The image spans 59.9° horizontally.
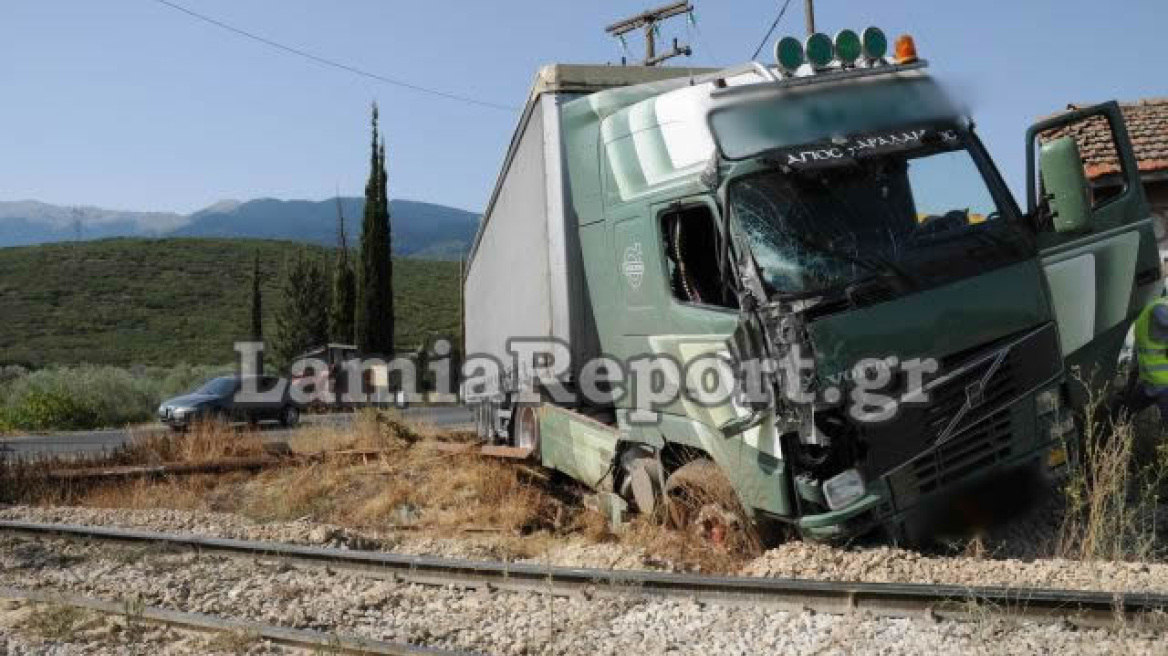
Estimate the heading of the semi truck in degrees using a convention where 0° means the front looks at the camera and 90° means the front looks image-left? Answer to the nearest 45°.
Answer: approximately 315°

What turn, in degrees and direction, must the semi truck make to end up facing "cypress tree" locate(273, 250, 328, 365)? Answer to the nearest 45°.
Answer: approximately 180°

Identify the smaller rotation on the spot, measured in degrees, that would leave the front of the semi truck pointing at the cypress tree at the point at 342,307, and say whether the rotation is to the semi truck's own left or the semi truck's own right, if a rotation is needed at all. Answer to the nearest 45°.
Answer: approximately 180°

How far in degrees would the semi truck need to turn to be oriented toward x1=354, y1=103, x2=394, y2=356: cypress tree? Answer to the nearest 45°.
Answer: approximately 180°
